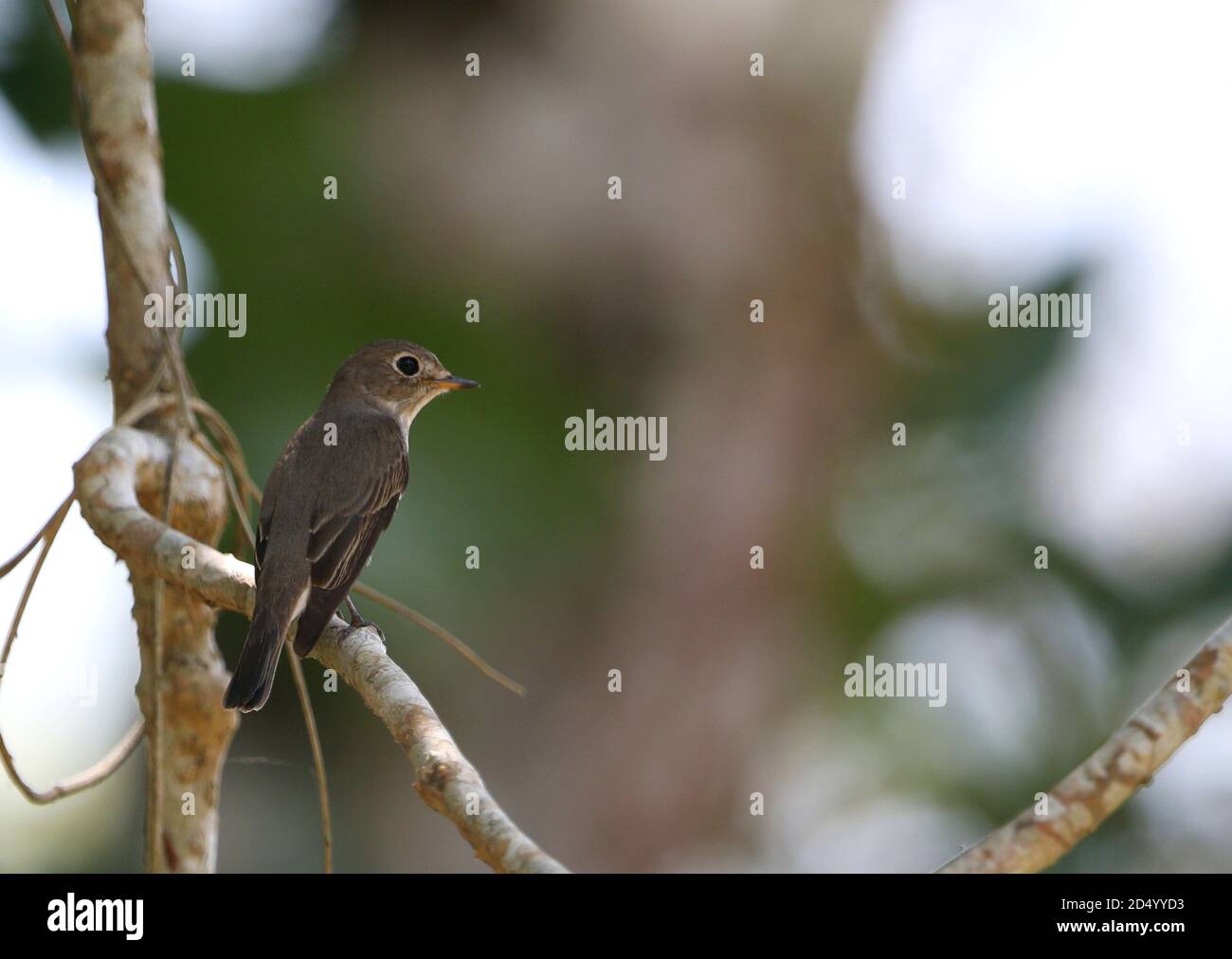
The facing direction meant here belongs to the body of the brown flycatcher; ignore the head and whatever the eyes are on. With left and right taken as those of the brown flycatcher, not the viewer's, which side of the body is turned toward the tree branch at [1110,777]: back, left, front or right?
right

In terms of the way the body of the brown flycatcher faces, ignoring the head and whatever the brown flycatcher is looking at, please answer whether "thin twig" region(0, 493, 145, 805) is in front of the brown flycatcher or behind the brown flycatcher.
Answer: behind

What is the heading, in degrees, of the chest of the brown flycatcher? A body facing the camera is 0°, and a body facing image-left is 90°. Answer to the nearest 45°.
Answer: approximately 225°
